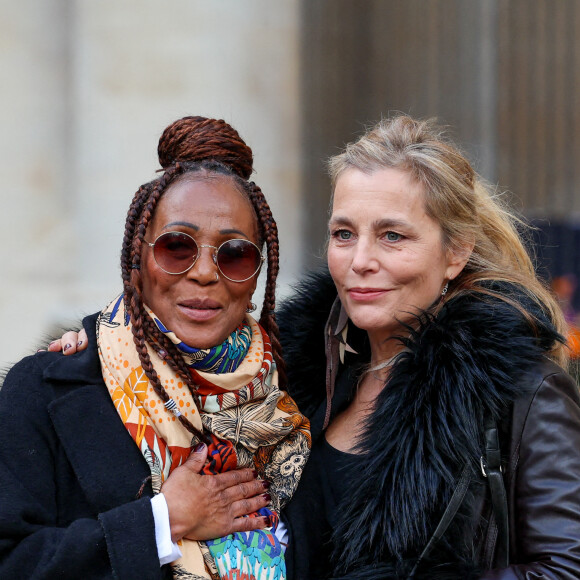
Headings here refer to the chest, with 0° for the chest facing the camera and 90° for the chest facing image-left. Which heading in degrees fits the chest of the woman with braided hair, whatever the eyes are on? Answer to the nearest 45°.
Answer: approximately 315°
